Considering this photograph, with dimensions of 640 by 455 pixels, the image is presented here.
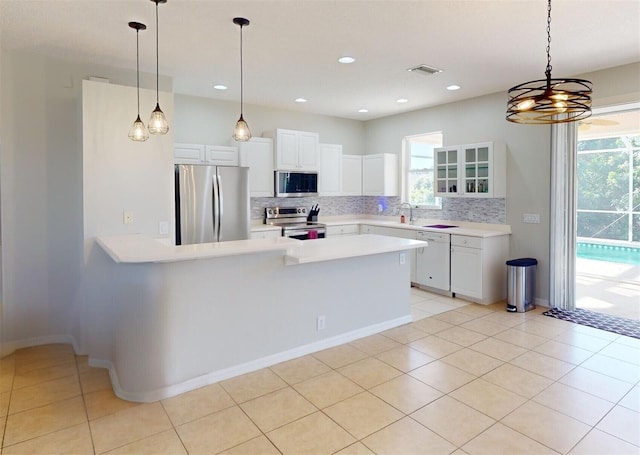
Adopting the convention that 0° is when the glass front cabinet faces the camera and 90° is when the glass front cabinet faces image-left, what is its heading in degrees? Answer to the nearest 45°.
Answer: approximately 45°

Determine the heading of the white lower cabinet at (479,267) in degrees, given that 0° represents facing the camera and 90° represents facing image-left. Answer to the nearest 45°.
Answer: approximately 45°

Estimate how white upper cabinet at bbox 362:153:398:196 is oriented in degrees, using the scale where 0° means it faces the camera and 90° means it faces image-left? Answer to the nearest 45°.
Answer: approximately 45°

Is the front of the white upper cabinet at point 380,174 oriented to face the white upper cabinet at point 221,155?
yes

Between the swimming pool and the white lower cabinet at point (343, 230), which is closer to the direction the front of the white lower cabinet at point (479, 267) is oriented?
the white lower cabinet

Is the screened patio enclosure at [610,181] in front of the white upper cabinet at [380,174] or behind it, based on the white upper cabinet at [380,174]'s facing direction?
behind

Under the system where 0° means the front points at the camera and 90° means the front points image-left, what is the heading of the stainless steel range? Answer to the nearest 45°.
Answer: approximately 315°
